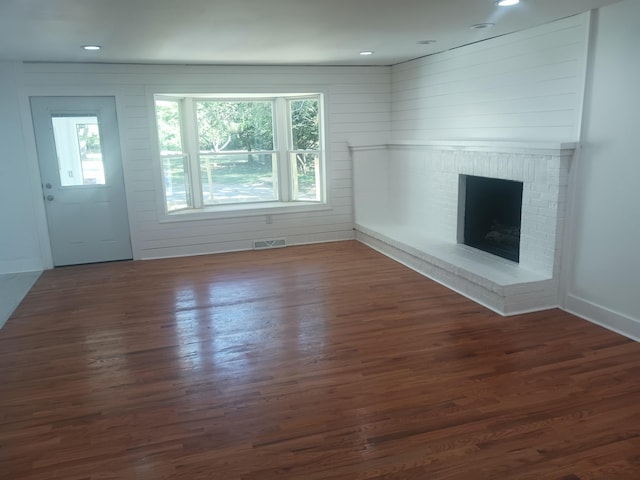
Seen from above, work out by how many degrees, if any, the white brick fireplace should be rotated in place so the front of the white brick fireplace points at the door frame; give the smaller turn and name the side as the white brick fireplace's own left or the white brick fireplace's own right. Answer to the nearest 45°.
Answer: approximately 45° to the white brick fireplace's own right

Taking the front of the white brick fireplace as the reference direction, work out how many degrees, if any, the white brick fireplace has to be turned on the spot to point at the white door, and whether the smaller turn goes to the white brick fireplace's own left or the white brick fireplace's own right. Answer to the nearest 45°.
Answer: approximately 45° to the white brick fireplace's own right

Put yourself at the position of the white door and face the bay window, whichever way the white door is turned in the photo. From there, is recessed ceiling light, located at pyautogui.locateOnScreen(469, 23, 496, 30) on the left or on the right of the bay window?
right

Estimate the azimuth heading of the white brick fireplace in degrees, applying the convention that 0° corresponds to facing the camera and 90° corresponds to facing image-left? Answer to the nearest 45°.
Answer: approximately 45°

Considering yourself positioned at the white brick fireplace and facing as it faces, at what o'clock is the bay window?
The bay window is roughly at 2 o'clock from the white brick fireplace.
